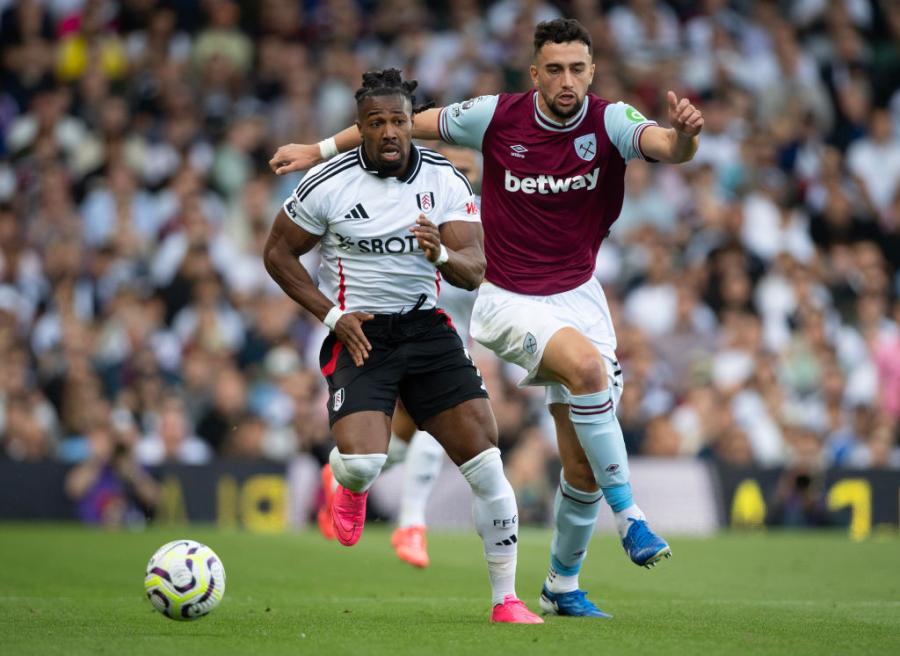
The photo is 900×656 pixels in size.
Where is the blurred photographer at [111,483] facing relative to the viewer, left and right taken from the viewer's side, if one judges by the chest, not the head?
facing the viewer

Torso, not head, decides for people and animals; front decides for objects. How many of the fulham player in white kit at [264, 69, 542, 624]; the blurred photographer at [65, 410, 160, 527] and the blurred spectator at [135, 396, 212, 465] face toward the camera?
3

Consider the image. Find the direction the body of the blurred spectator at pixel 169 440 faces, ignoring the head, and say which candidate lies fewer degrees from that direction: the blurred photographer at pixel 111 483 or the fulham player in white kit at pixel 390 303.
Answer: the fulham player in white kit

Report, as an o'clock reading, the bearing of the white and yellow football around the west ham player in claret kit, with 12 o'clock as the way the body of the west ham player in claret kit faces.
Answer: The white and yellow football is roughly at 2 o'clock from the west ham player in claret kit.

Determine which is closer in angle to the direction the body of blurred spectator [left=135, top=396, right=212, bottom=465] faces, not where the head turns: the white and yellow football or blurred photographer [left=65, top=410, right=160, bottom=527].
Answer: the white and yellow football

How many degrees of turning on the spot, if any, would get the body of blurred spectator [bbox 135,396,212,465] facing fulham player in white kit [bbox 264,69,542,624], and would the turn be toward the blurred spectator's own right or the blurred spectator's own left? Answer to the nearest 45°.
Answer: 0° — they already face them

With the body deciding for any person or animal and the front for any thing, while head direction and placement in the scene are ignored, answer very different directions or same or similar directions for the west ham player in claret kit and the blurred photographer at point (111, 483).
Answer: same or similar directions

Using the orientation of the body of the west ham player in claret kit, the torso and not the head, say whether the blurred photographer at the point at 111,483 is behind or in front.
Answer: behind

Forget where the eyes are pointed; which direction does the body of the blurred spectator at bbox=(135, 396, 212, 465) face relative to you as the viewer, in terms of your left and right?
facing the viewer

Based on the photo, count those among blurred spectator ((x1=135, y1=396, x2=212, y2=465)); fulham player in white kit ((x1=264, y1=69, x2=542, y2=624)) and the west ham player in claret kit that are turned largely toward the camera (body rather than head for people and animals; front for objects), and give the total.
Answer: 3

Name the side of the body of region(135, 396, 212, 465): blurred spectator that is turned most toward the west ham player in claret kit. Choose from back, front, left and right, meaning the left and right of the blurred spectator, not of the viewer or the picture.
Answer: front

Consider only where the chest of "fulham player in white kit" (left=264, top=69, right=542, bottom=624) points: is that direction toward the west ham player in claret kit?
no

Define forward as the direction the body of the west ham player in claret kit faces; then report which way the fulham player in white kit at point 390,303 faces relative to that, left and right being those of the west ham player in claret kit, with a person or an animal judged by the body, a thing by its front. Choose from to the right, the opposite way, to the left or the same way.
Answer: the same way

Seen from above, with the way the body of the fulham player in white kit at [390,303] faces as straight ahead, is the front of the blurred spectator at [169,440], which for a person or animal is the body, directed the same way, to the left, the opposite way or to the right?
the same way
